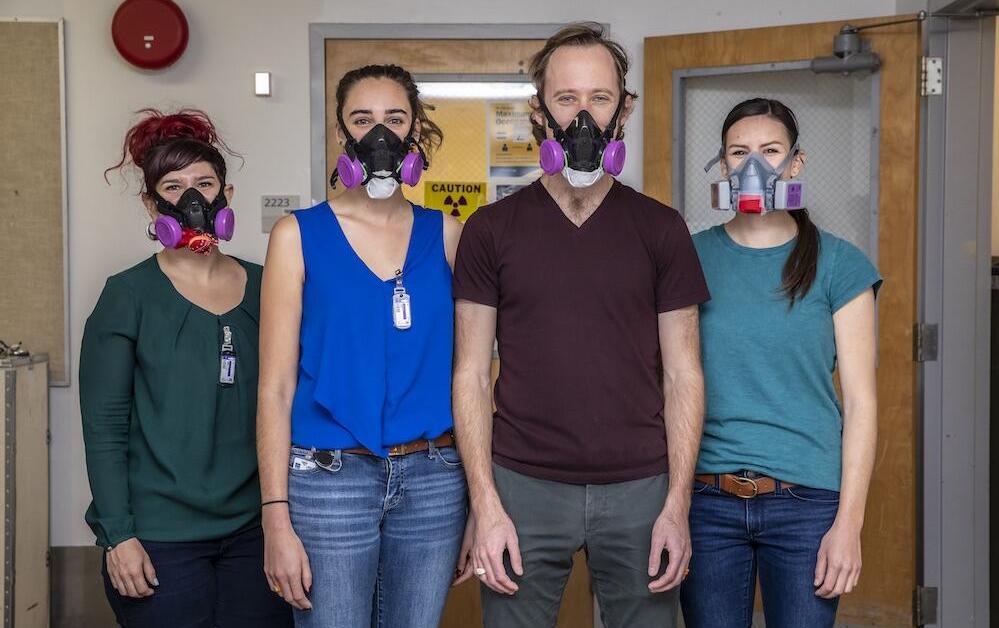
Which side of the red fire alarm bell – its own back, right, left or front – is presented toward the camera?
front

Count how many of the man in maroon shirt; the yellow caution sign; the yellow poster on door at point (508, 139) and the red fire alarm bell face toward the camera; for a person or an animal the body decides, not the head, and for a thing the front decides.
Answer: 4

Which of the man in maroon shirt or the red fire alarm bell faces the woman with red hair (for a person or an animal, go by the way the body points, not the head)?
the red fire alarm bell

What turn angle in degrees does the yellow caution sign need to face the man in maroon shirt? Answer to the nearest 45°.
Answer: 0° — it already faces them

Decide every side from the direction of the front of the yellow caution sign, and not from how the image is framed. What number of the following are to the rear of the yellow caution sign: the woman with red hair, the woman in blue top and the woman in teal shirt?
0

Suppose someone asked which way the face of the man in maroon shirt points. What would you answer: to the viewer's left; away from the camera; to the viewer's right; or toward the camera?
toward the camera

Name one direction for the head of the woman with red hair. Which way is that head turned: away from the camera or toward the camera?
toward the camera

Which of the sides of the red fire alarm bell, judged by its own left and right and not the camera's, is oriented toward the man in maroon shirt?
front

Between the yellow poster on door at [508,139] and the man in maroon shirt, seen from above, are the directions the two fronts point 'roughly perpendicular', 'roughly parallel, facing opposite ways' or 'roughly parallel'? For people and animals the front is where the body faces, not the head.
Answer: roughly parallel

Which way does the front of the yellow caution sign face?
toward the camera

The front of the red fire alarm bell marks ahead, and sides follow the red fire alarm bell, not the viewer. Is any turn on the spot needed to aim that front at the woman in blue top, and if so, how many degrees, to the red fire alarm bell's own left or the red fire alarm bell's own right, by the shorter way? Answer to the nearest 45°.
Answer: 0° — it already faces them

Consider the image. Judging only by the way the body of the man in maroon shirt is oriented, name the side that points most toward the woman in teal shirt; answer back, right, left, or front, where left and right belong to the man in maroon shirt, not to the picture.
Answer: left

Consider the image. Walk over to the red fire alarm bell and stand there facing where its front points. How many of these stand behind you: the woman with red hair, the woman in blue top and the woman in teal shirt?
0

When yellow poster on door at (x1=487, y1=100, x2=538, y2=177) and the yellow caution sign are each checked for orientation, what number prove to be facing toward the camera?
2

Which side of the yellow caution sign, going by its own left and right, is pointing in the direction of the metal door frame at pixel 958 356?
left

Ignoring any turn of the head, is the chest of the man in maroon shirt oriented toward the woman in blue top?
no
